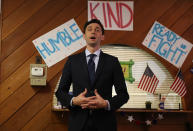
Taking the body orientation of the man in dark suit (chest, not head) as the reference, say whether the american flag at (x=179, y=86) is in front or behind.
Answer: behind

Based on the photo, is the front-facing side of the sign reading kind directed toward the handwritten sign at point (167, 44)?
no

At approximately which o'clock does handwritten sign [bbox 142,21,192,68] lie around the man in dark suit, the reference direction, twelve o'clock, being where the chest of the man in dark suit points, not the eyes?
The handwritten sign is roughly at 7 o'clock from the man in dark suit.

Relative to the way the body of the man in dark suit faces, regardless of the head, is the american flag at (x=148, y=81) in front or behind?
behind

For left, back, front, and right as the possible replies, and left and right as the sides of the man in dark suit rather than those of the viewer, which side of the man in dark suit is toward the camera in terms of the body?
front

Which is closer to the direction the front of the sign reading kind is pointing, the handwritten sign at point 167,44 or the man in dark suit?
the man in dark suit

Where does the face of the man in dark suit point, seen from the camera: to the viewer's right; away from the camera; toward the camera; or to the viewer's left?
toward the camera

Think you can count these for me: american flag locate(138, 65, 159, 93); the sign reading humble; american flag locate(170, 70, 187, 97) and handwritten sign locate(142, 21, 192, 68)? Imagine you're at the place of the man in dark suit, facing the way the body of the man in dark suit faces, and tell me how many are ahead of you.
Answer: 0

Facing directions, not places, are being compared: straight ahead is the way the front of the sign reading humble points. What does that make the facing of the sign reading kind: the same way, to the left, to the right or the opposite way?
the same way

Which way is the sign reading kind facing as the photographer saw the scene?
facing the viewer

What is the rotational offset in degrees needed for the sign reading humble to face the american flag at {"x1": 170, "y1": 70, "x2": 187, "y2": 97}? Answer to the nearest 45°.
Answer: approximately 90° to its left

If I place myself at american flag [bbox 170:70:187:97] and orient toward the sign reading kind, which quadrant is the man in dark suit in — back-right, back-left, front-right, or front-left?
front-left

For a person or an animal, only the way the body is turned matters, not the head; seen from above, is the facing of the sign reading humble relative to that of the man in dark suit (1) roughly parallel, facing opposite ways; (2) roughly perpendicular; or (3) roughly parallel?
roughly parallel

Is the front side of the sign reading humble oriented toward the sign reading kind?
no

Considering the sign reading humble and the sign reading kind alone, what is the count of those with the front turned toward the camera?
2
